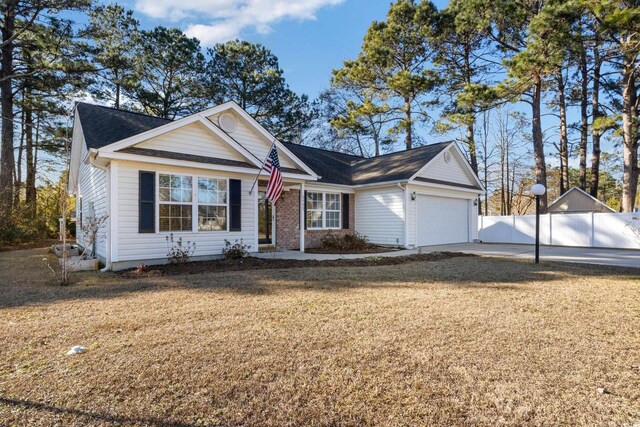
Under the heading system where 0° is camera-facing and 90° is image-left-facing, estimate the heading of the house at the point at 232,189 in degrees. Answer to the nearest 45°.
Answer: approximately 315°

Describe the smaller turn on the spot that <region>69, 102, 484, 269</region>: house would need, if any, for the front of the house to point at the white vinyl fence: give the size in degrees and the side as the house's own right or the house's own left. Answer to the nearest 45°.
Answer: approximately 45° to the house's own left

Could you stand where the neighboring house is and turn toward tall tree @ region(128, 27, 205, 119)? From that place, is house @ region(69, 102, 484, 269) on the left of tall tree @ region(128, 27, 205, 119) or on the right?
left

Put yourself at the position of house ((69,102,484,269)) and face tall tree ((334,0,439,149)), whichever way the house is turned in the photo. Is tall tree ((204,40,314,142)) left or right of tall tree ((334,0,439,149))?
left

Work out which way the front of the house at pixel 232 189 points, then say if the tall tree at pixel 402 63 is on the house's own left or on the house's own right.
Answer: on the house's own left
